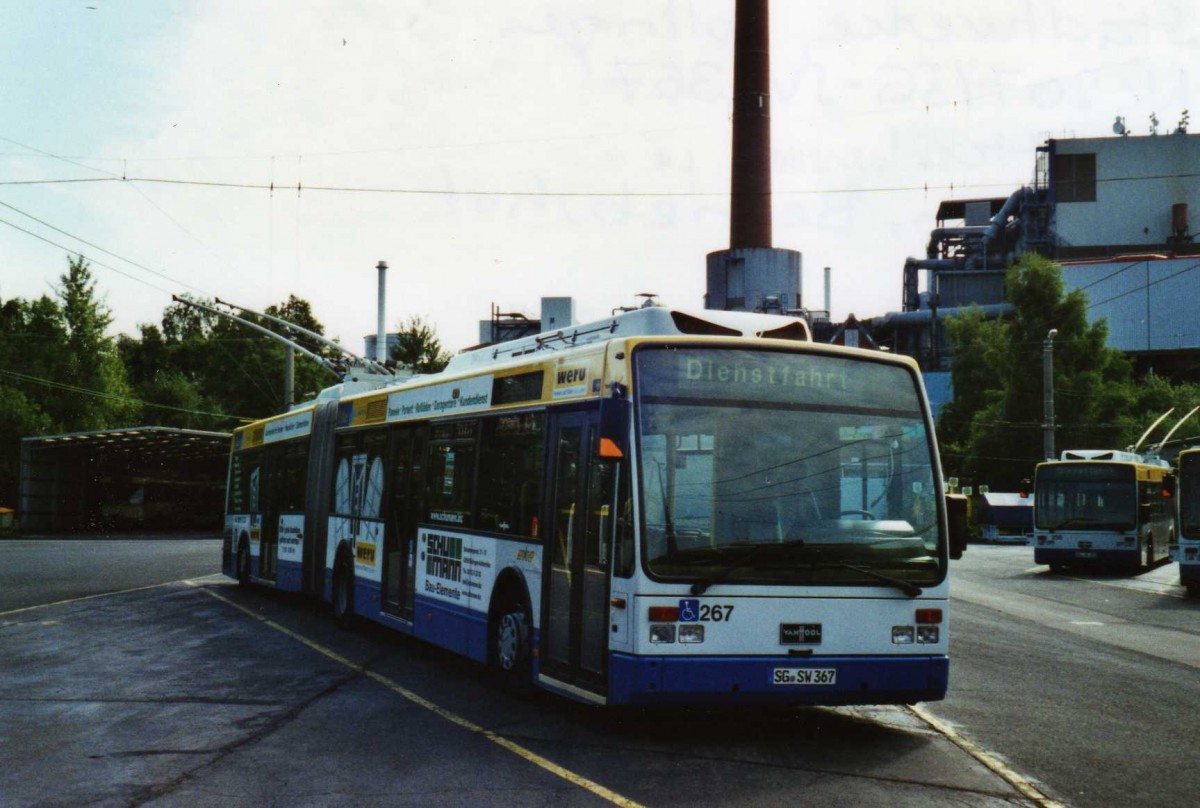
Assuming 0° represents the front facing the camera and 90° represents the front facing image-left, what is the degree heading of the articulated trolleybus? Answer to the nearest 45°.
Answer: approximately 315°

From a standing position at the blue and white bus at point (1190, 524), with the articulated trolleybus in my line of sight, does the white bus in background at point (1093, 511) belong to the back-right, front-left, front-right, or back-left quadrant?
back-right

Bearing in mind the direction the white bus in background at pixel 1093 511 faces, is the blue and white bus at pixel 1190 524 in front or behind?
in front

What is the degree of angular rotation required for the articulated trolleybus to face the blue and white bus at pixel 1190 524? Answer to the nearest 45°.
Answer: approximately 90° to its left

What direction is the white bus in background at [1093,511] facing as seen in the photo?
toward the camera

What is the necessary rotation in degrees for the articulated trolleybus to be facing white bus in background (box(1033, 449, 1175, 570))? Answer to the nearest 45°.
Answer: approximately 90° to its left

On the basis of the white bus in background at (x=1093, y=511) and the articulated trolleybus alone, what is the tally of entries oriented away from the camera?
0

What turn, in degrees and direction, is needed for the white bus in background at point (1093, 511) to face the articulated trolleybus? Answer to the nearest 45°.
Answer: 0° — it already faces it
